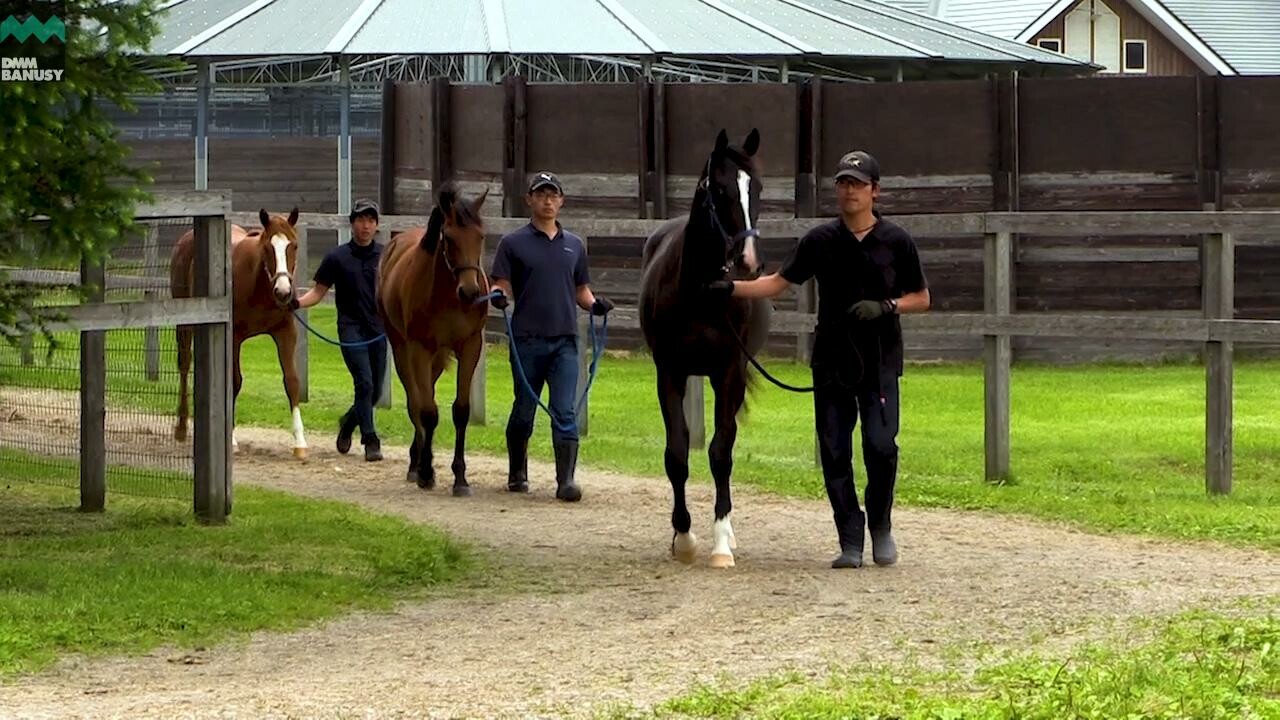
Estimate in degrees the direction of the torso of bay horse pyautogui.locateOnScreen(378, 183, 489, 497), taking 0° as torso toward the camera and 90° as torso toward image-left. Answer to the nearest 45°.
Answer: approximately 315°

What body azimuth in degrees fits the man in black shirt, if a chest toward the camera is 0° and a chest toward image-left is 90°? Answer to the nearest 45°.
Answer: approximately 0°

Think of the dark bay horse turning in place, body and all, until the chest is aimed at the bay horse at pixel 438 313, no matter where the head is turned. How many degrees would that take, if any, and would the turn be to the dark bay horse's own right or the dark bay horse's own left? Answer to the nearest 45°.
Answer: approximately 135° to the dark bay horse's own right

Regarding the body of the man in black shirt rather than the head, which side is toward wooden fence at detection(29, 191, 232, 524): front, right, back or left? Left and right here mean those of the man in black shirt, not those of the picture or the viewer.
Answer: right

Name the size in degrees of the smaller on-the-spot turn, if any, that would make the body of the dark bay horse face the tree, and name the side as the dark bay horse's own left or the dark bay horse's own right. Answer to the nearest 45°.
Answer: approximately 90° to the dark bay horse's own right

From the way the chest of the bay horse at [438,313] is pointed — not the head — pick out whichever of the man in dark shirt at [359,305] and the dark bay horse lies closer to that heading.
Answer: the dark bay horse

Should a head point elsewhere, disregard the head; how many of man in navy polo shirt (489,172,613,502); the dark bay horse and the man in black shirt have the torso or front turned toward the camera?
3

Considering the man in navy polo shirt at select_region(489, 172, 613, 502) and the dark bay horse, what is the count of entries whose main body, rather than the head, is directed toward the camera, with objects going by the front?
2

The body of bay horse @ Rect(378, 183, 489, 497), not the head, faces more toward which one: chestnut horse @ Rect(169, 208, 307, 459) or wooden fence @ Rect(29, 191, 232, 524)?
the wooden fence

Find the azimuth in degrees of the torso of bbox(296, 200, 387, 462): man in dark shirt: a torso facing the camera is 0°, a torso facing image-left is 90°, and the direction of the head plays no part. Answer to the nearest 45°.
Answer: approximately 315°
